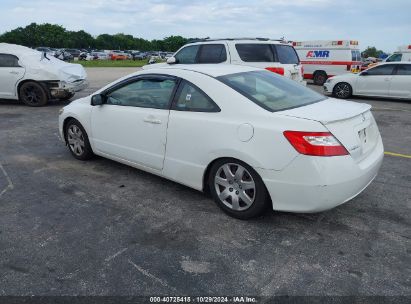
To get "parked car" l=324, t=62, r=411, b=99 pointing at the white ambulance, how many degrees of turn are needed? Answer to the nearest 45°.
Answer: approximately 90° to its right

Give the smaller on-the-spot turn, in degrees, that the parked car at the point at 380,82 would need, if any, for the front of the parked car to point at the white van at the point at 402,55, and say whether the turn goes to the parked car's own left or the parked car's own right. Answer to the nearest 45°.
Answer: approximately 90° to the parked car's own right

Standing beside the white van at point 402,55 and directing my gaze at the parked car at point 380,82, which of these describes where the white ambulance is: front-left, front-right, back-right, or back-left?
front-right

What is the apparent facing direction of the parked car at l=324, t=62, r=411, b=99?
to the viewer's left

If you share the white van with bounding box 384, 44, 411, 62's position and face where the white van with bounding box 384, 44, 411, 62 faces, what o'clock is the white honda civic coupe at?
The white honda civic coupe is roughly at 9 o'clock from the white van.

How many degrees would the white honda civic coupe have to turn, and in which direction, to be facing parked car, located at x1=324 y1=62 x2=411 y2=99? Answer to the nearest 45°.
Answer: approximately 90° to its right

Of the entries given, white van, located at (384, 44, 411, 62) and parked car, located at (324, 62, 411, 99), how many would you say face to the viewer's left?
2

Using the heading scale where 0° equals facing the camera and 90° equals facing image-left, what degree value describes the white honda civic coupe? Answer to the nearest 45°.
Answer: approximately 135°

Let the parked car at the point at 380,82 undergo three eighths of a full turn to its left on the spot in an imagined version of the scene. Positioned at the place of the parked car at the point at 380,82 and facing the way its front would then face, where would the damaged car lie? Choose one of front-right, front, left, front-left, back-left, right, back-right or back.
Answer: right

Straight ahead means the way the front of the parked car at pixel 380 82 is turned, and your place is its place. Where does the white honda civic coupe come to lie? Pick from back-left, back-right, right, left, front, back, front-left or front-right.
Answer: left

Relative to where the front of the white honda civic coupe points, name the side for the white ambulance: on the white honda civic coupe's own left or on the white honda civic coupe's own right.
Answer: on the white honda civic coupe's own right

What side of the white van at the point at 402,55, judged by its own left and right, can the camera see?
left

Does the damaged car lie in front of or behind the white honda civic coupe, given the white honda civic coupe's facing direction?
in front
